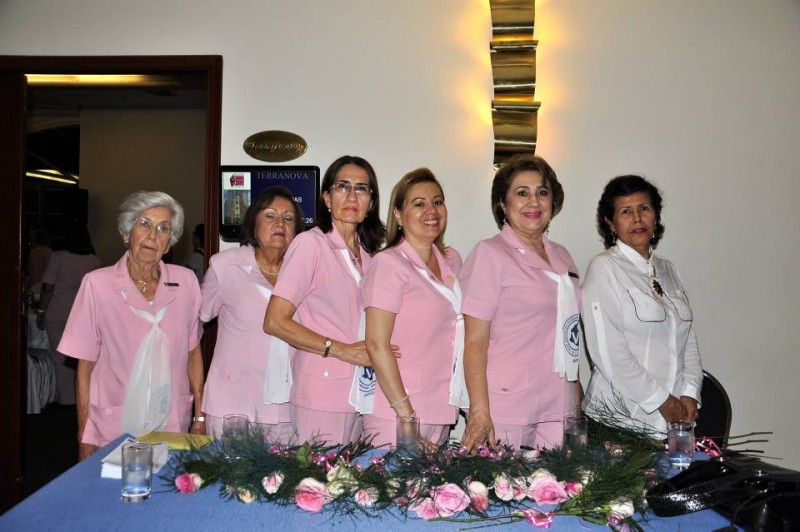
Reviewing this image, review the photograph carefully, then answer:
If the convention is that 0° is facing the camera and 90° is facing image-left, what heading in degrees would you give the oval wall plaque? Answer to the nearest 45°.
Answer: approximately 0°

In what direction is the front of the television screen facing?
toward the camera

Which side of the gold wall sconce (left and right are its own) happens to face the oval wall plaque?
right

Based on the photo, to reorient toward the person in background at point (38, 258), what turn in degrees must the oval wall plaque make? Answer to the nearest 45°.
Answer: approximately 135° to its right

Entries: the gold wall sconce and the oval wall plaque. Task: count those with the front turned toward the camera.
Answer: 2

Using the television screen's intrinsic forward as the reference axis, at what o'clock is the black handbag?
The black handbag is roughly at 11 o'clock from the television screen.

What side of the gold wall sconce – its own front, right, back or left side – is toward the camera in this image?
front

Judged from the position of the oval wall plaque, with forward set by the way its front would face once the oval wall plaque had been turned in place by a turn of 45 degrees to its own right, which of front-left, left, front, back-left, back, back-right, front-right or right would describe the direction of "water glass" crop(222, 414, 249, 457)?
front-left

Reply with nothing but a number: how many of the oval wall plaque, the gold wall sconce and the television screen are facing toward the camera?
3
